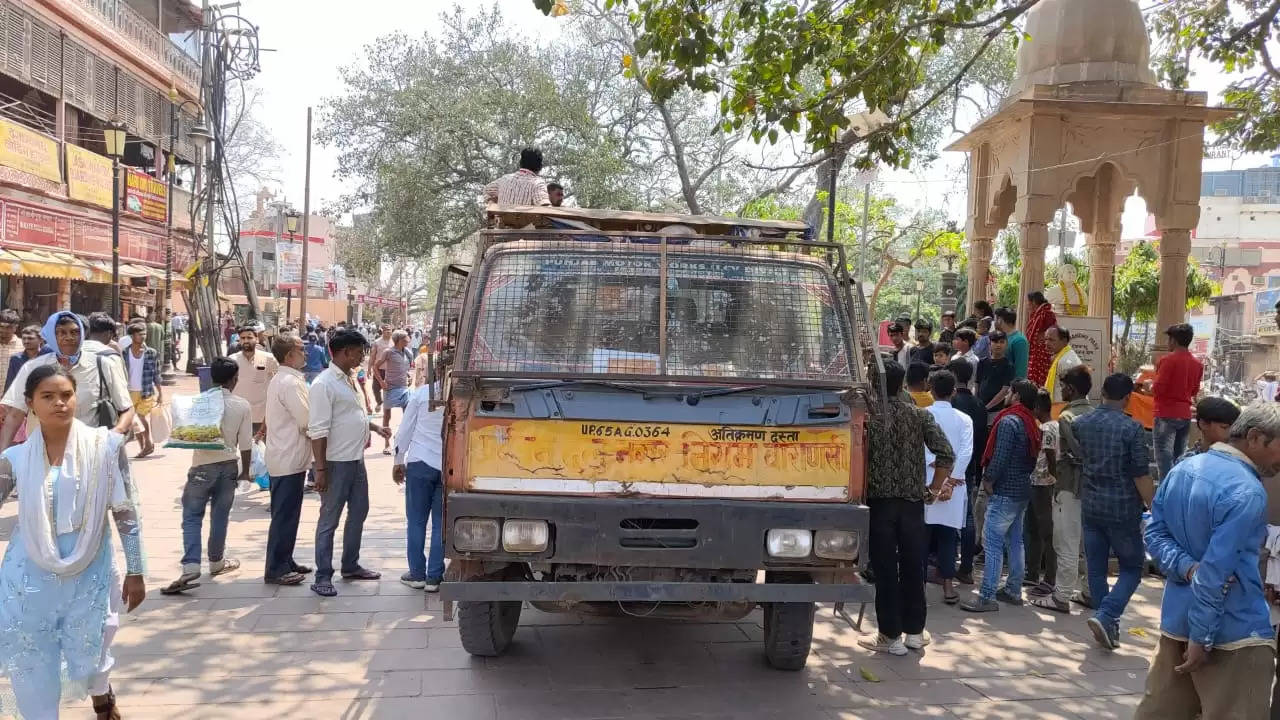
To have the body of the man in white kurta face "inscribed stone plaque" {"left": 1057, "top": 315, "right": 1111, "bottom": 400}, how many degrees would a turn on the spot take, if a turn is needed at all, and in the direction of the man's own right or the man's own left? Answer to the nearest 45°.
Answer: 0° — they already face it

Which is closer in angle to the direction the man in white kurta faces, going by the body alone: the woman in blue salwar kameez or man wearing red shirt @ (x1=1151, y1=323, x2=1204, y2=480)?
the man wearing red shirt

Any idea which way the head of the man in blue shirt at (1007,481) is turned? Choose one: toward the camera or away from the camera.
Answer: away from the camera

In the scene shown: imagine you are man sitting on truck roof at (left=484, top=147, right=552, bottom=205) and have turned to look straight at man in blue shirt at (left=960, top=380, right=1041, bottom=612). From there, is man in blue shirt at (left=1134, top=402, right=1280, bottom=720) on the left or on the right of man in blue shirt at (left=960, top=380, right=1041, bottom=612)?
right

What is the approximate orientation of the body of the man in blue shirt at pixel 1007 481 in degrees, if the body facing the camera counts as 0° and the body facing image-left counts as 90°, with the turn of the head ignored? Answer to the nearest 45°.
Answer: approximately 135°

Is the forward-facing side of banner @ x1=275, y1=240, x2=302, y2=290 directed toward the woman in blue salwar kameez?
yes

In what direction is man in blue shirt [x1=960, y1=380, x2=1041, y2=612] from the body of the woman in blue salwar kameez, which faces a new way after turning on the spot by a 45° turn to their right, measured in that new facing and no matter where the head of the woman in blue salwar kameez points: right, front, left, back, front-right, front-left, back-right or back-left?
back-left
